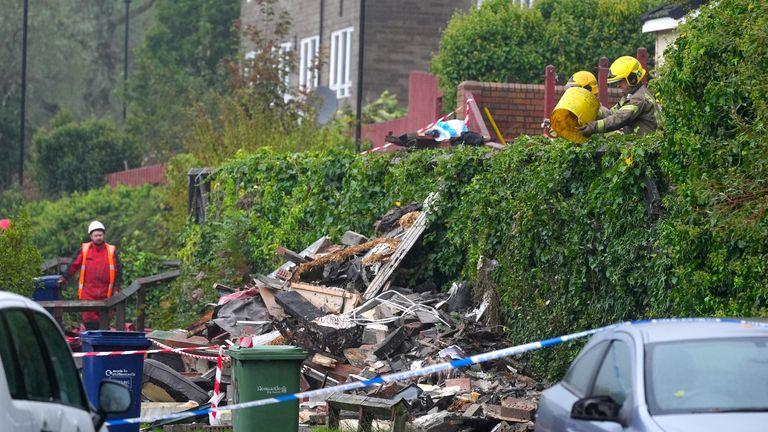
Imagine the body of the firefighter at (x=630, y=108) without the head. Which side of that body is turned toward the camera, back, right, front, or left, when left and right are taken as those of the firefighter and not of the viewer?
left

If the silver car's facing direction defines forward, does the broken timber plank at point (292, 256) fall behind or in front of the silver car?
behind

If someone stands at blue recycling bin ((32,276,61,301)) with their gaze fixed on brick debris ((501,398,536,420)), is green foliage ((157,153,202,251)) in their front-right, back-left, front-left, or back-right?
back-left

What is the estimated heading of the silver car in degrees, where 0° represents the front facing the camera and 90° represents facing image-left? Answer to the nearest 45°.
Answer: approximately 315°

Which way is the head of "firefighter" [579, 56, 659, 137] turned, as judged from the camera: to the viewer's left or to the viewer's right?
to the viewer's left

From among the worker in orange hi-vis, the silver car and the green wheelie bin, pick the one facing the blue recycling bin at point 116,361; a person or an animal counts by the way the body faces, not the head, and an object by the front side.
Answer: the worker in orange hi-vis

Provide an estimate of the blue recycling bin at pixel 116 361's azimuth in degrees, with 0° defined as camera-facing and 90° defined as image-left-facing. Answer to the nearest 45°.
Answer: approximately 0°

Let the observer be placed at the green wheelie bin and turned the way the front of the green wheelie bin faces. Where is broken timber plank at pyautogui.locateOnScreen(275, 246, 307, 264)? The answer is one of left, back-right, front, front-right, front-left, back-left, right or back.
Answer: back
